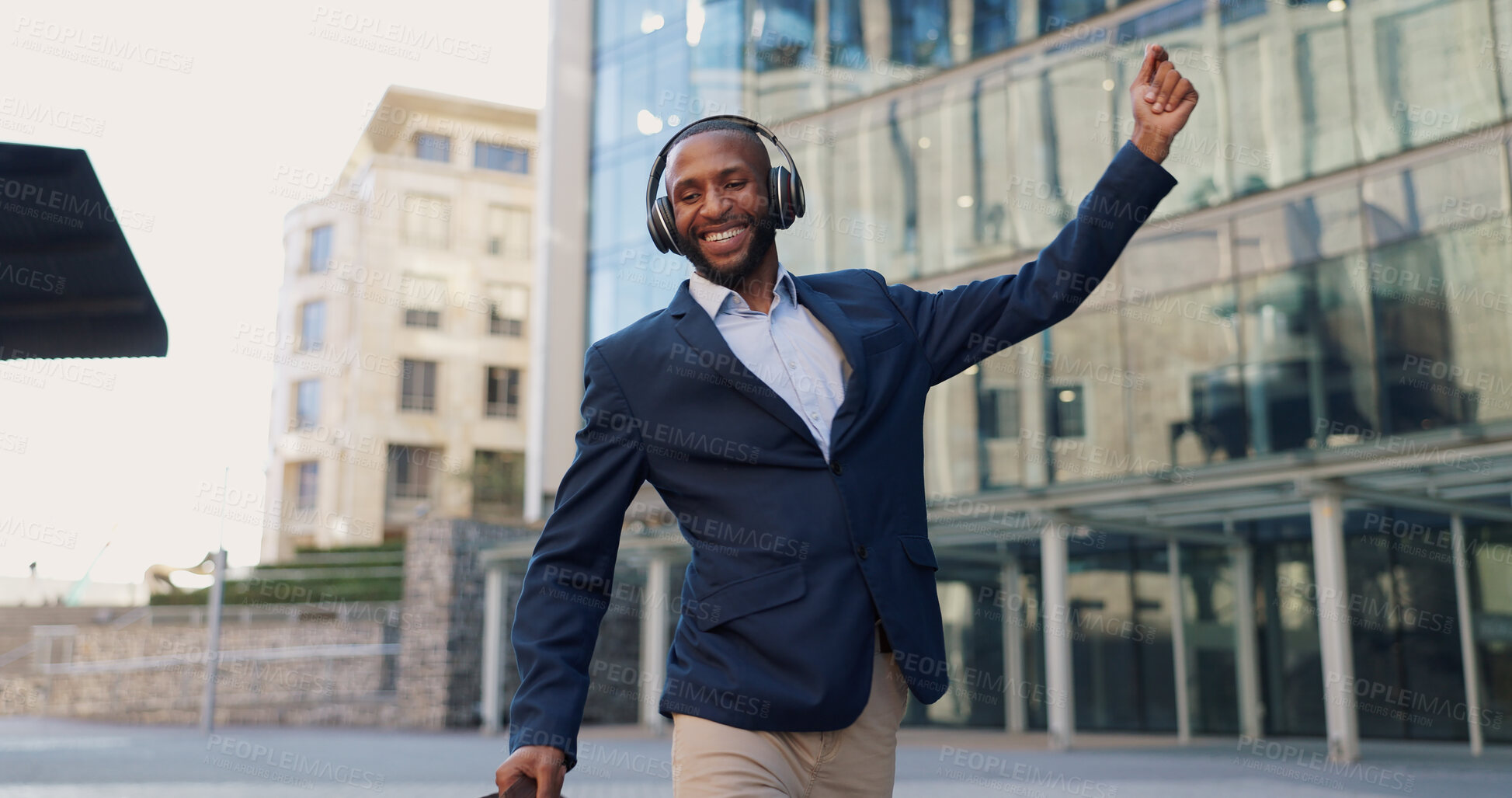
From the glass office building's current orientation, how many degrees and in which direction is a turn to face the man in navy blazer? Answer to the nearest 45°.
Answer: approximately 45° to its left

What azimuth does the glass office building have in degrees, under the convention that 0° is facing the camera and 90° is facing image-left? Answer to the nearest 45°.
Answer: approximately 45°

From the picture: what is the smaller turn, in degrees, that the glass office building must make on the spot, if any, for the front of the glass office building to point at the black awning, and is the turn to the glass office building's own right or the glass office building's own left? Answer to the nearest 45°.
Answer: approximately 45° to the glass office building's own left
